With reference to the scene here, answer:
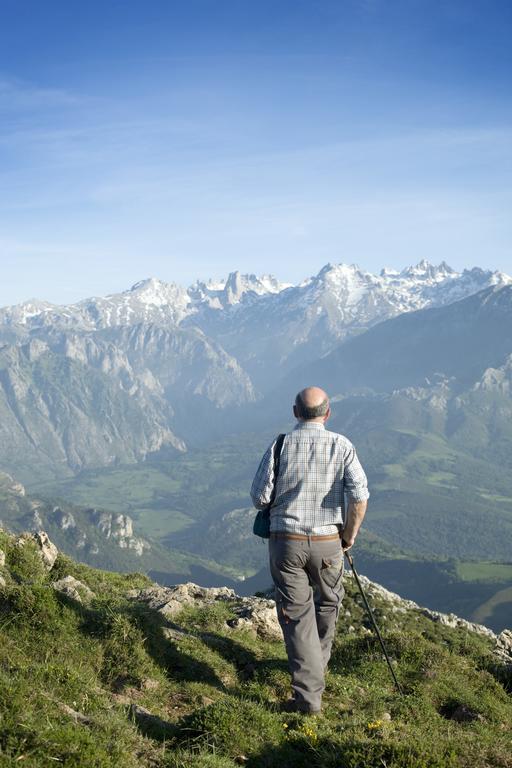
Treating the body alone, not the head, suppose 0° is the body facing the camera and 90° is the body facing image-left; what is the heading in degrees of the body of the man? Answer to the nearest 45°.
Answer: approximately 180°

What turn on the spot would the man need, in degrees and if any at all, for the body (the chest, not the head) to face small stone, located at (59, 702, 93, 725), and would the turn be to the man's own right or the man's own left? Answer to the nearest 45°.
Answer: approximately 135° to the man's own left

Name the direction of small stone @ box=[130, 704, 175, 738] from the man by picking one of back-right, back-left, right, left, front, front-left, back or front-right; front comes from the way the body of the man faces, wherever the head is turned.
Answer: back-left

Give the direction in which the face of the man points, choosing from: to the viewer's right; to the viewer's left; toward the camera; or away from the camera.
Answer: away from the camera
